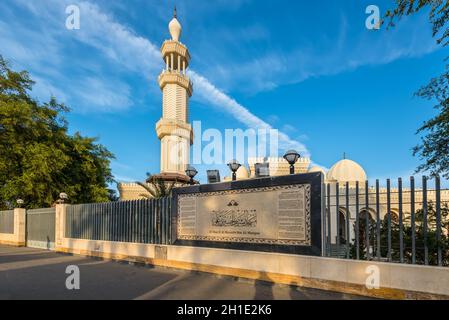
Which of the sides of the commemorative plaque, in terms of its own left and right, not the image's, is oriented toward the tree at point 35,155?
right

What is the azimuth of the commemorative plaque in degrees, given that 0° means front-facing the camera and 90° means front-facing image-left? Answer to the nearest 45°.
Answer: approximately 45°
